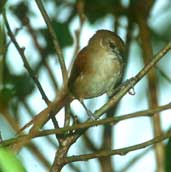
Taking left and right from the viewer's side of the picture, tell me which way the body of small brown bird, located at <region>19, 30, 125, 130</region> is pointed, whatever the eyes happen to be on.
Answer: facing the viewer and to the right of the viewer
